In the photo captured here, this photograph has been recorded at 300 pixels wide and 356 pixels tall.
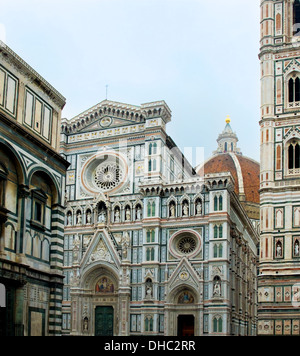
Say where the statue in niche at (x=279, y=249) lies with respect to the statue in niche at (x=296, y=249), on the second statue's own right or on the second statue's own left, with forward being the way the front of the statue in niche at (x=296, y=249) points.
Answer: on the second statue's own right

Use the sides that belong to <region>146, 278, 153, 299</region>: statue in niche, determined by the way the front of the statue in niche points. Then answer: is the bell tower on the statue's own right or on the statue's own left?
on the statue's own left

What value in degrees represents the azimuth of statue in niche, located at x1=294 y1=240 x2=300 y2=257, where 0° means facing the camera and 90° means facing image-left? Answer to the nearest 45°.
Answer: approximately 0°

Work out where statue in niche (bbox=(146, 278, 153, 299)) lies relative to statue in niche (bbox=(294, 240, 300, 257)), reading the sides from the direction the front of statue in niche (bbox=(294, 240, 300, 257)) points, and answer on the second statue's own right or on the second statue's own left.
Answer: on the second statue's own right

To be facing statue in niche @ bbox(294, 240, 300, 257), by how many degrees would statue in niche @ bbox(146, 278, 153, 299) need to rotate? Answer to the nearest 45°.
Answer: approximately 45° to its left
